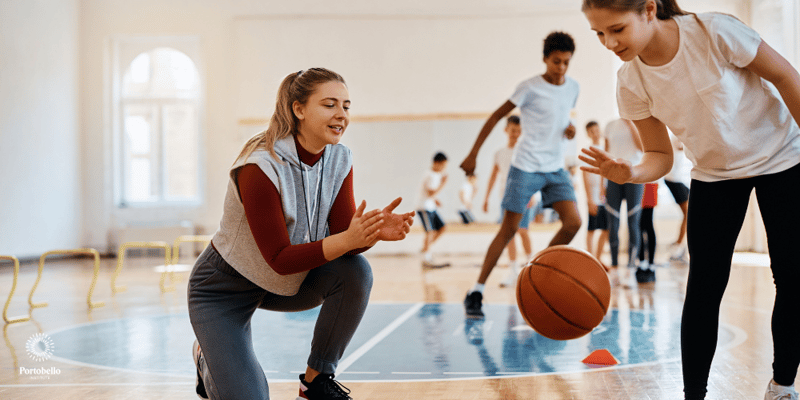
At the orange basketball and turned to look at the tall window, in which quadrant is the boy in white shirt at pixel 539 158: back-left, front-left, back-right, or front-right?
front-right

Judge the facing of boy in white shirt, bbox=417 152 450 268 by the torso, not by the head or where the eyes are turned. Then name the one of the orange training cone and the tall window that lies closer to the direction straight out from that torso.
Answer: the orange training cone

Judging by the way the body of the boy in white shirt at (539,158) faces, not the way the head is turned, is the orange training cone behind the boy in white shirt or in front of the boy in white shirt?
in front

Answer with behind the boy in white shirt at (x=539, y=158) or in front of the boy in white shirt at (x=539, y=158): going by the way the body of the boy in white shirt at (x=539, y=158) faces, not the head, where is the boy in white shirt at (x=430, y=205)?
behind

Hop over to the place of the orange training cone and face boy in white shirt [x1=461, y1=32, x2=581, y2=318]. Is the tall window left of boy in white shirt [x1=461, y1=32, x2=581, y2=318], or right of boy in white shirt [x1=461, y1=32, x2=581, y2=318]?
left

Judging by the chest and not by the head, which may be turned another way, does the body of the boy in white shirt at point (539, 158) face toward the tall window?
no

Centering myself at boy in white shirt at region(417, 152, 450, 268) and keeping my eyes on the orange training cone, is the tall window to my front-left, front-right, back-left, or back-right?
back-right

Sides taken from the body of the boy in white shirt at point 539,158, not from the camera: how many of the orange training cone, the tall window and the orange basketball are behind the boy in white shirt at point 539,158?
1
